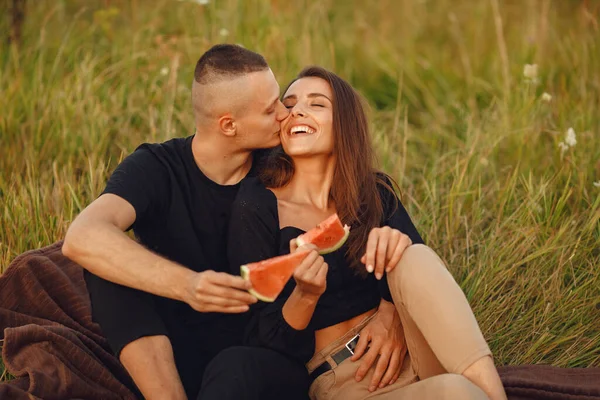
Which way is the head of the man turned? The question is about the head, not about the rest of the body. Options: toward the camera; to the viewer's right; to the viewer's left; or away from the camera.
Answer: to the viewer's right

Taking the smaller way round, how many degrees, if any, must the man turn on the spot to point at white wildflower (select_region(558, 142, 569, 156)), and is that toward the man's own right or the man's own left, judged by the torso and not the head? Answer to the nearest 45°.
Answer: approximately 90° to the man's own left

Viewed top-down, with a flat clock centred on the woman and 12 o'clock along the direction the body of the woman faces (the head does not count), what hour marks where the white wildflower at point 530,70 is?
The white wildflower is roughly at 7 o'clock from the woman.

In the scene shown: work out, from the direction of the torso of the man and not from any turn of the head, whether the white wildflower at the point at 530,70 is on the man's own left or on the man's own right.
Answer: on the man's own left

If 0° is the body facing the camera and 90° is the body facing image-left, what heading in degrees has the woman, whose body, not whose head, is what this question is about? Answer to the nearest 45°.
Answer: approximately 0°

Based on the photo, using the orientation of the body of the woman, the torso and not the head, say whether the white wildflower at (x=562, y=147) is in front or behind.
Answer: behind

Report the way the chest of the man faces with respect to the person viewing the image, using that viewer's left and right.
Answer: facing the viewer and to the right of the viewer
